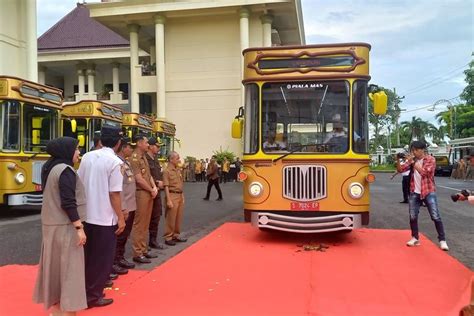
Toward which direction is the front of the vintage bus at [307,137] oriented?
toward the camera

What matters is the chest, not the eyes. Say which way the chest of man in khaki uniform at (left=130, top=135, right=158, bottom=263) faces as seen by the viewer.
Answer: to the viewer's right

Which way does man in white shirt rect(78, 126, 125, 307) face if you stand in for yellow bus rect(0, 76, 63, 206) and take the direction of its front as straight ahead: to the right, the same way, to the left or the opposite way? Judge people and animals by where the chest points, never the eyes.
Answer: to the left

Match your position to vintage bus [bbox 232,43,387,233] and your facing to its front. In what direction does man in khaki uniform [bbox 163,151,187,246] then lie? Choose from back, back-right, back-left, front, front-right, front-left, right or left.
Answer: right

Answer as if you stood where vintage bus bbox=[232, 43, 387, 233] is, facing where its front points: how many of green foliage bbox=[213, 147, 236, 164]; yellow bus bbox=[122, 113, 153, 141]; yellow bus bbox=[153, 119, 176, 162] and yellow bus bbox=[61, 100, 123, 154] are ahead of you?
0

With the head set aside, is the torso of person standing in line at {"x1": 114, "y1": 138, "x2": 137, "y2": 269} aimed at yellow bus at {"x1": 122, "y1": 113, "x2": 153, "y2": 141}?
no

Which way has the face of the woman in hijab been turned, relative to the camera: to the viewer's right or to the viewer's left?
to the viewer's right

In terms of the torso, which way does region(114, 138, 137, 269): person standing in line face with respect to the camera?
to the viewer's right

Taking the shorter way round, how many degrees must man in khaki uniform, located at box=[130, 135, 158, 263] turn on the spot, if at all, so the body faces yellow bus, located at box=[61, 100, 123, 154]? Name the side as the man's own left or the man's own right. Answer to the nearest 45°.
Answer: approximately 90° to the man's own left

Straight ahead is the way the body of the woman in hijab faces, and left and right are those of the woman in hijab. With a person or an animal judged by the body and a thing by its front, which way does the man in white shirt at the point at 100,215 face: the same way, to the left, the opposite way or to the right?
the same way

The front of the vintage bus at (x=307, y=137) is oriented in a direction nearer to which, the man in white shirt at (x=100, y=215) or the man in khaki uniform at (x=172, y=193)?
the man in white shirt

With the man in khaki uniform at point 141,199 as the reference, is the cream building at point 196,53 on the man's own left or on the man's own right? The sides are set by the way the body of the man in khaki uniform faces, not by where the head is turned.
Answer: on the man's own left

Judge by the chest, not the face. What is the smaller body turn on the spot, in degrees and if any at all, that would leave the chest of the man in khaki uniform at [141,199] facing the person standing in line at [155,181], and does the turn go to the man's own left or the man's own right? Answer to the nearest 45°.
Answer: approximately 90° to the man's own left

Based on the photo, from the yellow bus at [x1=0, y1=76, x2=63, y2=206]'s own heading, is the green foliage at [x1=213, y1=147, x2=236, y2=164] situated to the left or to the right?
on its left

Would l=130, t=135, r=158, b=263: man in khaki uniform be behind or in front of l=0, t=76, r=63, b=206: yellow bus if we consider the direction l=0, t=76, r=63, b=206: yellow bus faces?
in front

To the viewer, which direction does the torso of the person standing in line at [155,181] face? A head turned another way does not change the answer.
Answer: to the viewer's right

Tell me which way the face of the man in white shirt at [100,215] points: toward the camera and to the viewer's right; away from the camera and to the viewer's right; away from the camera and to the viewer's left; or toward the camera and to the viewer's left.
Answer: away from the camera and to the viewer's right
